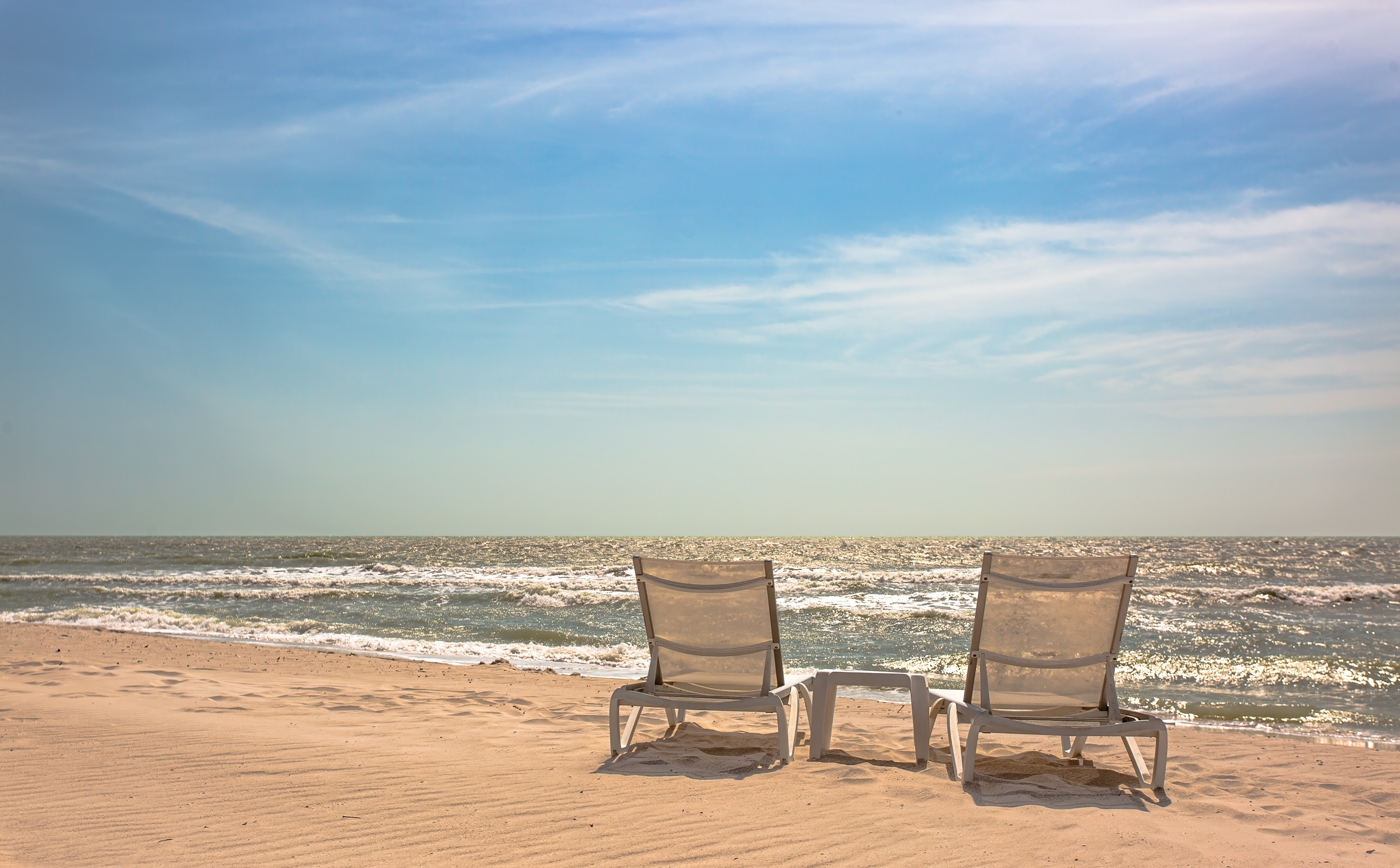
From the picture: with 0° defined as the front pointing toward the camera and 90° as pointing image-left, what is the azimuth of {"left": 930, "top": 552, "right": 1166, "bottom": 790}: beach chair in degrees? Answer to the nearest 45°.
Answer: approximately 180°

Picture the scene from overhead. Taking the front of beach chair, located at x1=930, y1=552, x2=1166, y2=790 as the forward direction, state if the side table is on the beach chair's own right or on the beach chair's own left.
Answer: on the beach chair's own left

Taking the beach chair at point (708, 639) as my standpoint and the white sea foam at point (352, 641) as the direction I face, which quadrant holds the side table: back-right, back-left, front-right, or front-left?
back-right

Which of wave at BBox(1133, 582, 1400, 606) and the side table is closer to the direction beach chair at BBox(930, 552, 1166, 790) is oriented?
the wave

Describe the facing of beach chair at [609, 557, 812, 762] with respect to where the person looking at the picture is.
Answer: facing away from the viewer

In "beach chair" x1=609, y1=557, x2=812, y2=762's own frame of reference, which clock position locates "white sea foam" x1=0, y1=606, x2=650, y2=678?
The white sea foam is roughly at 11 o'clock from the beach chair.

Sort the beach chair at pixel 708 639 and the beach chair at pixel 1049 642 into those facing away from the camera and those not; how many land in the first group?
2

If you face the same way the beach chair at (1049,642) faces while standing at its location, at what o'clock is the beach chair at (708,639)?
the beach chair at (708,639) is roughly at 9 o'clock from the beach chair at (1049,642).

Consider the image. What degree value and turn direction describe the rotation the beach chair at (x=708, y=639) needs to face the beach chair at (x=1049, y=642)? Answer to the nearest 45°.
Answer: approximately 90° to its right

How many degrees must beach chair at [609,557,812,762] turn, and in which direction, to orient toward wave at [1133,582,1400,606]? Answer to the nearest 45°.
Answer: approximately 45° to its right
